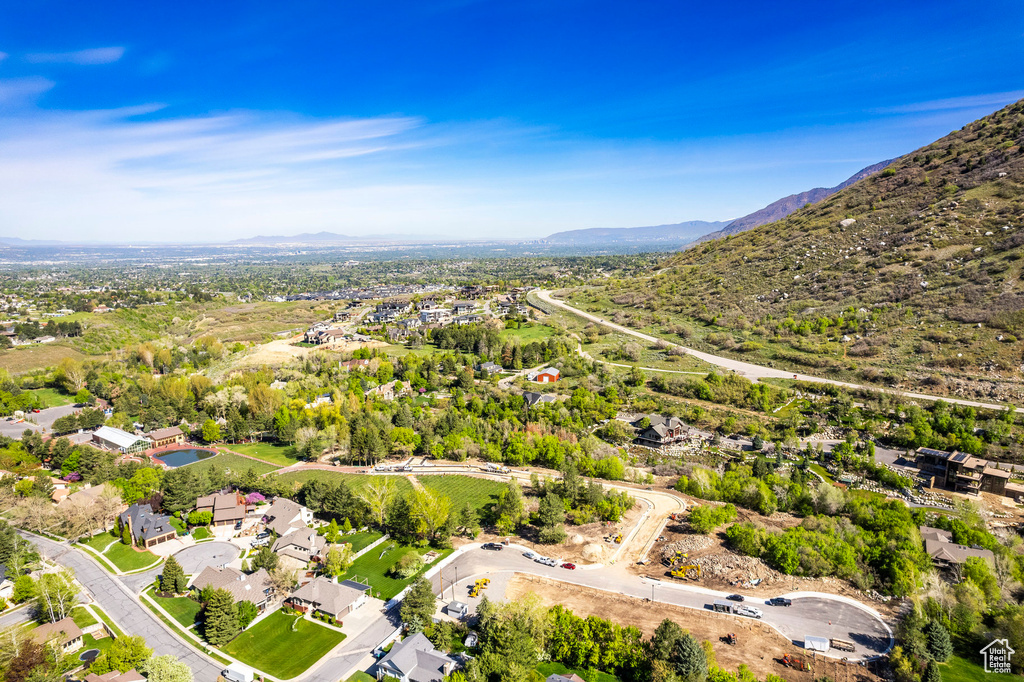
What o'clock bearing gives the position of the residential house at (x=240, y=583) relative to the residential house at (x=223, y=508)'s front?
the residential house at (x=240, y=583) is roughly at 12 o'clock from the residential house at (x=223, y=508).

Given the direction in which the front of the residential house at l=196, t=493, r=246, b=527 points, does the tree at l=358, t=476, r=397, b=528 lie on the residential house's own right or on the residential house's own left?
on the residential house's own left

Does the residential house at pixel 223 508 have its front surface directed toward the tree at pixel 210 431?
no

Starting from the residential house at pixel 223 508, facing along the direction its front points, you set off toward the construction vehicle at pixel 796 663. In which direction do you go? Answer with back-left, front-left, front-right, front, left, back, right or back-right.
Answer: front-left

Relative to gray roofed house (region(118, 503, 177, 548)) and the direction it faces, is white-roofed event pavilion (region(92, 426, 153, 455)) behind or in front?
behind

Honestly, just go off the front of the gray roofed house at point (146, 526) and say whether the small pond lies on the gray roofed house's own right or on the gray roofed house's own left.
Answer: on the gray roofed house's own left

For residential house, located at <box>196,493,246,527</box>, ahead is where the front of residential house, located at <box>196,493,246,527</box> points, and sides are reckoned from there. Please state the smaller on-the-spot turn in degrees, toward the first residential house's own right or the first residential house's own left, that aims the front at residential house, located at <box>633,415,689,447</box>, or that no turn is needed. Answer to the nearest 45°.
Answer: approximately 90° to the first residential house's own left

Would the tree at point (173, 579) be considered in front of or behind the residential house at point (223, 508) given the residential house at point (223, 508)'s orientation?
in front

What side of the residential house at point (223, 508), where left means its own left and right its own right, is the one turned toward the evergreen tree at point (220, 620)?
front

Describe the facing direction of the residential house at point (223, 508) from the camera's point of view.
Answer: facing the viewer

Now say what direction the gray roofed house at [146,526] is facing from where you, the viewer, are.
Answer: facing the viewer and to the right of the viewer

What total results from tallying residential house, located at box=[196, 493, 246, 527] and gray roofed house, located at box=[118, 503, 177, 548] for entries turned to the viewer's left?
0

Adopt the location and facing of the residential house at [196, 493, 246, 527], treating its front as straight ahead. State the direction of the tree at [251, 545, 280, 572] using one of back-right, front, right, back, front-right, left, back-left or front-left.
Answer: front
